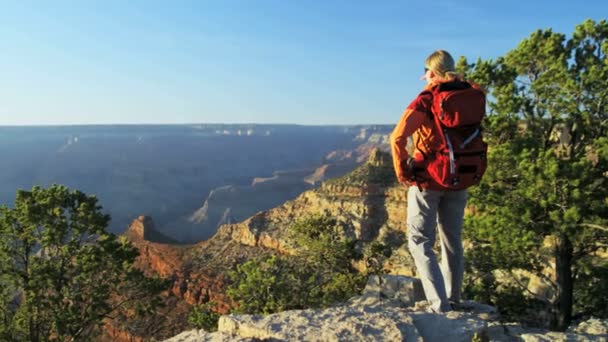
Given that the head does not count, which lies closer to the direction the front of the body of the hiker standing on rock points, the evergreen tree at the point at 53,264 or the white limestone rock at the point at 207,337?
the evergreen tree

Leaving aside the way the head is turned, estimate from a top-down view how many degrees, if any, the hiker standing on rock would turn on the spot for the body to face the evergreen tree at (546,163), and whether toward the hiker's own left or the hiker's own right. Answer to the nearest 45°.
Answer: approximately 45° to the hiker's own right

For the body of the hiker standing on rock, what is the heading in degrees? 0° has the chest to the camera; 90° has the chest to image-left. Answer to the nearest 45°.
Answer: approximately 135°
